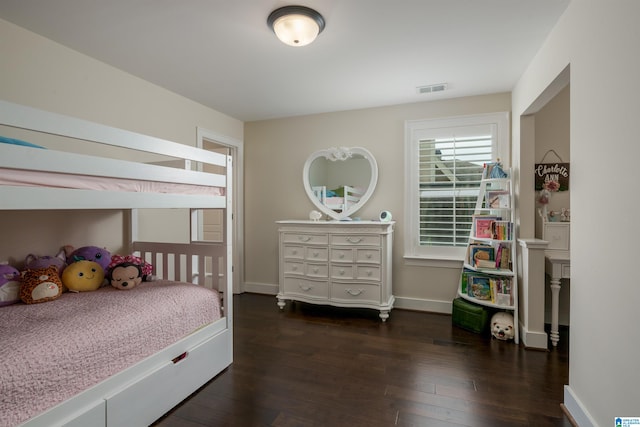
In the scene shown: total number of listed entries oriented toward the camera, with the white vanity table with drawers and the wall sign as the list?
2

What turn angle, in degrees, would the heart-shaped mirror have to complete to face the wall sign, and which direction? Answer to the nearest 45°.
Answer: approximately 90° to its left

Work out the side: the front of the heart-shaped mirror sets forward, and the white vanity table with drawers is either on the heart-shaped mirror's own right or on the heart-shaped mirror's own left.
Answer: on the heart-shaped mirror's own left

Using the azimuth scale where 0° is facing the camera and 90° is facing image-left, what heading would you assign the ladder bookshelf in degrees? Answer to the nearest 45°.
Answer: approximately 45°

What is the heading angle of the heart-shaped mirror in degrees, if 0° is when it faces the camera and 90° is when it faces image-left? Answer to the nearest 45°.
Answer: approximately 0°

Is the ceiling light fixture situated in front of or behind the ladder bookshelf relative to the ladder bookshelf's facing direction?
in front

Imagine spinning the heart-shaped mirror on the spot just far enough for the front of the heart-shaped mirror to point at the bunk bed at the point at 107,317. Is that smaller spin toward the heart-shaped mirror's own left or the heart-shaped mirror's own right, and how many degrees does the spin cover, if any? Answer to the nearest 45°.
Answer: approximately 45° to the heart-shaped mirror's own right

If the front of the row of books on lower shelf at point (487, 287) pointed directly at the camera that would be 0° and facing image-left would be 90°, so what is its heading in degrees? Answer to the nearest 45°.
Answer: approximately 45°
